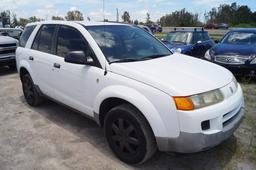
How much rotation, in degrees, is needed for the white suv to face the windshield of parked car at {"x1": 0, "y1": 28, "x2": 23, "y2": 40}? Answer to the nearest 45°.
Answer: approximately 180°

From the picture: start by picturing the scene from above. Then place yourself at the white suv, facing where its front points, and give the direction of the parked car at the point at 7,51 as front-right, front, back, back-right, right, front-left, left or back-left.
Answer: back

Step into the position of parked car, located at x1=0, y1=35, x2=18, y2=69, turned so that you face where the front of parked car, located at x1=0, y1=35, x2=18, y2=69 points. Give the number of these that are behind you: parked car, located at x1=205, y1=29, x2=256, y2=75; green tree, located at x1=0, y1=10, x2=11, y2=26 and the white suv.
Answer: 1

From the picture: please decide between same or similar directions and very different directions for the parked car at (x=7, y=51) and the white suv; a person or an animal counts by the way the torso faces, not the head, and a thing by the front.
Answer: same or similar directions

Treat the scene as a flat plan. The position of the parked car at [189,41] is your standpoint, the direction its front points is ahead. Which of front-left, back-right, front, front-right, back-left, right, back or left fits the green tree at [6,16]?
right

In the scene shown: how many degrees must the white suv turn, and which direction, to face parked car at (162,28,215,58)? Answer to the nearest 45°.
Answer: approximately 135° to its left

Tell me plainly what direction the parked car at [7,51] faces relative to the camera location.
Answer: facing the viewer

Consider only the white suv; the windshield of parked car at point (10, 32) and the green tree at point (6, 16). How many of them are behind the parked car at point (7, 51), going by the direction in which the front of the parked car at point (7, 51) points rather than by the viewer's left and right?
2

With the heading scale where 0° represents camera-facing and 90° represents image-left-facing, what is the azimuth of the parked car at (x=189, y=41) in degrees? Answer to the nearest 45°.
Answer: approximately 45°

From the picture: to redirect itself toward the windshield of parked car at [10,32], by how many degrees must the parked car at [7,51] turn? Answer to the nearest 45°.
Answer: approximately 180°

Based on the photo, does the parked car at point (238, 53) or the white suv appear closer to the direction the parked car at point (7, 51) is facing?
the white suv

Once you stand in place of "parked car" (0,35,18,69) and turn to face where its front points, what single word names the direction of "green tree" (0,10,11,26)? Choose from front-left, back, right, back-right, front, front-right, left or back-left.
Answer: back

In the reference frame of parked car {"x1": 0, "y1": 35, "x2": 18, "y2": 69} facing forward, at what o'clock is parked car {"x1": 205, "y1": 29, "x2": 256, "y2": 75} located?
parked car {"x1": 205, "y1": 29, "x2": 256, "y2": 75} is roughly at 10 o'clock from parked car {"x1": 0, "y1": 35, "x2": 18, "y2": 69}.
